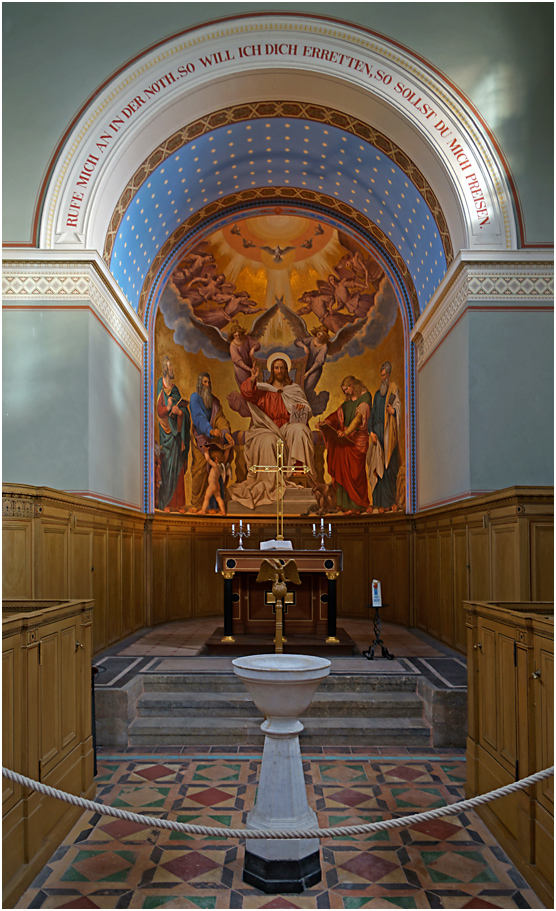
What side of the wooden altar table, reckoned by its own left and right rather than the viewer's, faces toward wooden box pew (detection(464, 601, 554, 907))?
front

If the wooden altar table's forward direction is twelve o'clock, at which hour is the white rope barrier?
The white rope barrier is roughly at 12 o'clock from the wooden altar table.

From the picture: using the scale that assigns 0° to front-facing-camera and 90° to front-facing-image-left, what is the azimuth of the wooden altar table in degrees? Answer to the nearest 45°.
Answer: approximately 0°
